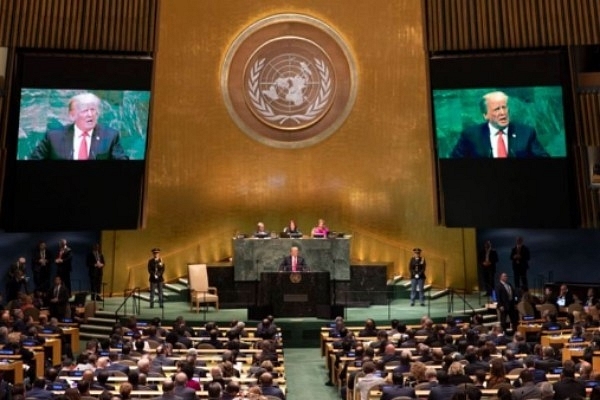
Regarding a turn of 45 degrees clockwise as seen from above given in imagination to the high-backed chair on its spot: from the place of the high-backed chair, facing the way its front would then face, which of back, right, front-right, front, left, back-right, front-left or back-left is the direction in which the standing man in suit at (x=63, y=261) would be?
right

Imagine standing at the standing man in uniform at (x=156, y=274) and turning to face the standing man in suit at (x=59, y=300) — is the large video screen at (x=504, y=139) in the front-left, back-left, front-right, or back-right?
back-left

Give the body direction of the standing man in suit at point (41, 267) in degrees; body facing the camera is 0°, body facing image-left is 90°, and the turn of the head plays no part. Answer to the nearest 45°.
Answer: approximately 0°

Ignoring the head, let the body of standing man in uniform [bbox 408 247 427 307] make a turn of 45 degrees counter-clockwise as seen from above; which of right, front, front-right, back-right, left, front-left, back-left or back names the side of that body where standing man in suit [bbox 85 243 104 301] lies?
back-right

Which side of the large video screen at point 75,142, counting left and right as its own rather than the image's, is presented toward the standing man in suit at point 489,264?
left

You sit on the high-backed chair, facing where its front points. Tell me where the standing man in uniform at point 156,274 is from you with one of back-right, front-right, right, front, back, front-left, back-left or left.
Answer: back-right
